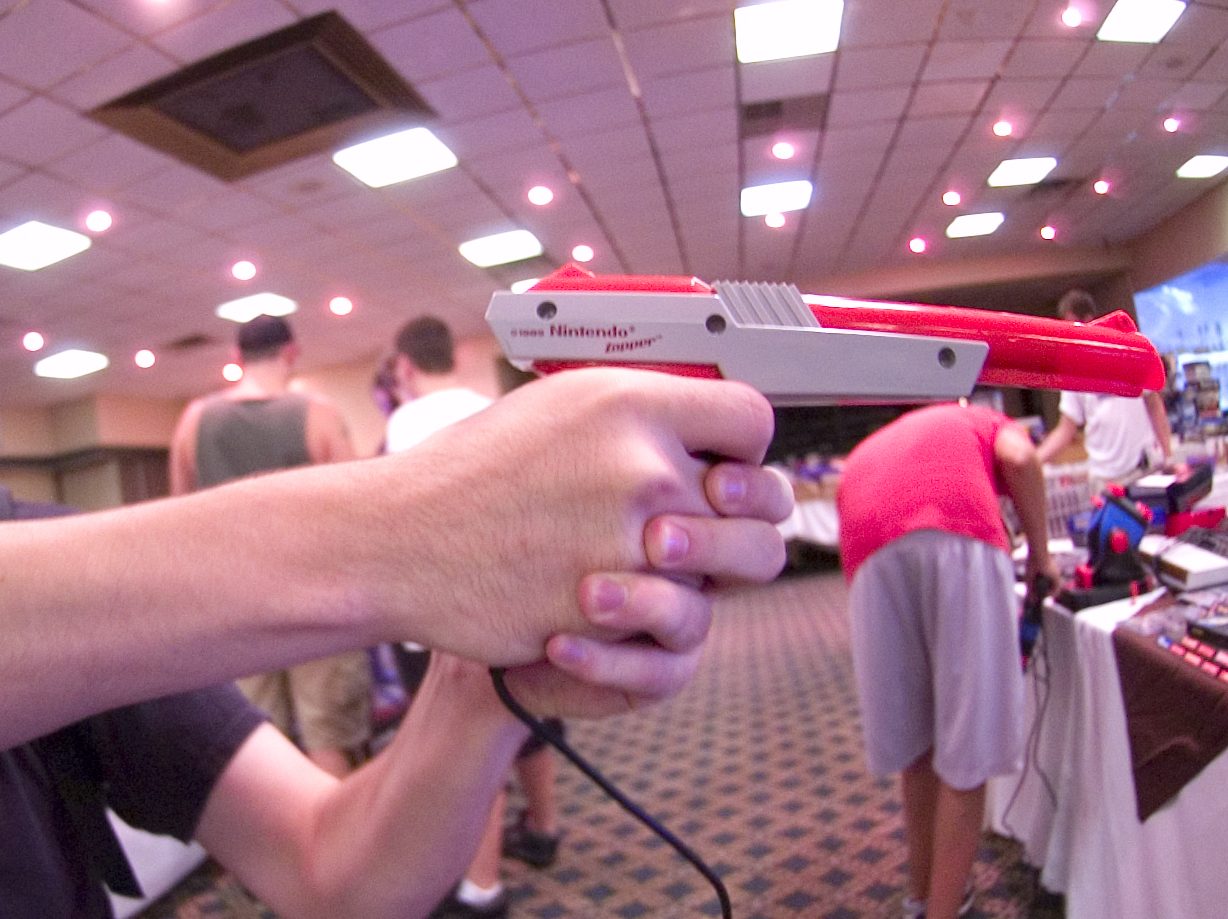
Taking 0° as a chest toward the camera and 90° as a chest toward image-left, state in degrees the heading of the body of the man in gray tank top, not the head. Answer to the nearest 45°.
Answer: approximately 180°

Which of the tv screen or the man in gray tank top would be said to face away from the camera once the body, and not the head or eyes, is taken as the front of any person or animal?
the man in gray tank top

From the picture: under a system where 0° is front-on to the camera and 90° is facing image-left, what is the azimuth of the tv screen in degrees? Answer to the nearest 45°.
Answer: approximately 45°

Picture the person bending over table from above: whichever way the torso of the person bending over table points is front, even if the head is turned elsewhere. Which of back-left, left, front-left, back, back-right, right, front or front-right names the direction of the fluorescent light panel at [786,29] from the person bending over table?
back

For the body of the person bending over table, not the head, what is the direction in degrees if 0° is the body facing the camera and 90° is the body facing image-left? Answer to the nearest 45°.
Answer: approximately 180°

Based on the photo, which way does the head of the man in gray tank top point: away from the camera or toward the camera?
away from the camera
